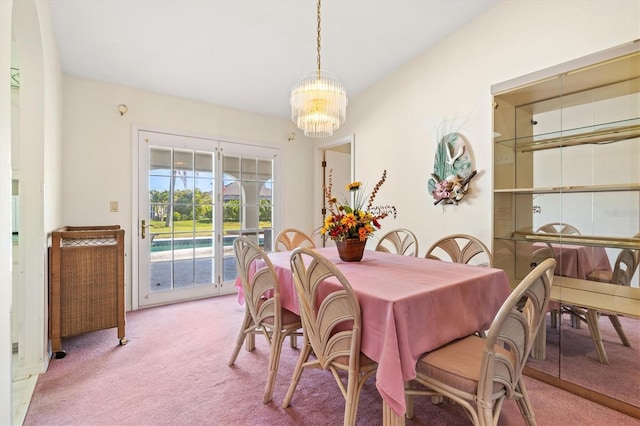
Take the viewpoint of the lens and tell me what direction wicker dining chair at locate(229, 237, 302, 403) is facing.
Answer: facing away from the viewer and to the right of the viewer

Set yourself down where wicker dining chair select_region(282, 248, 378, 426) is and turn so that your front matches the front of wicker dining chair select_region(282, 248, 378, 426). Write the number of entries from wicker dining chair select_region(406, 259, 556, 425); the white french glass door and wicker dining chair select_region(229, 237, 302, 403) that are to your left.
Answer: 2

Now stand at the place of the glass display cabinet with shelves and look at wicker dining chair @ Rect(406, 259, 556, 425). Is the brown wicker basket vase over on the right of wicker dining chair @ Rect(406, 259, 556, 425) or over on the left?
right

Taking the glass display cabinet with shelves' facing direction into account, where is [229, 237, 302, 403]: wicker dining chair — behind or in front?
in front

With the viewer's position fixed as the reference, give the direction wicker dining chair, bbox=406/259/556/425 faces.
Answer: facing away from the viewer and to the left of the viewer

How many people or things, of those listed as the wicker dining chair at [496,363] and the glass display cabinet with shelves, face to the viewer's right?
0

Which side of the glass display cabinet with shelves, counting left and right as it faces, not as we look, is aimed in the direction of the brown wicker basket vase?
front

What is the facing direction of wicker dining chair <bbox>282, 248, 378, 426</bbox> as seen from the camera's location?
facing away from the viewer and to the right of the viewer

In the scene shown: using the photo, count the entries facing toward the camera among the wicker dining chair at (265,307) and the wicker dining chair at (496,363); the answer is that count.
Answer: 0

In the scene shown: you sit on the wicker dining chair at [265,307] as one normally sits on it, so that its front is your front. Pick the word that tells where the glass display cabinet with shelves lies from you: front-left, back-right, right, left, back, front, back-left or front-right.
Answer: front-right

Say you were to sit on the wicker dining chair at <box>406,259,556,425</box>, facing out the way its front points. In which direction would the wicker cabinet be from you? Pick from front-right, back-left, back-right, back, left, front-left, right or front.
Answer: front-left
